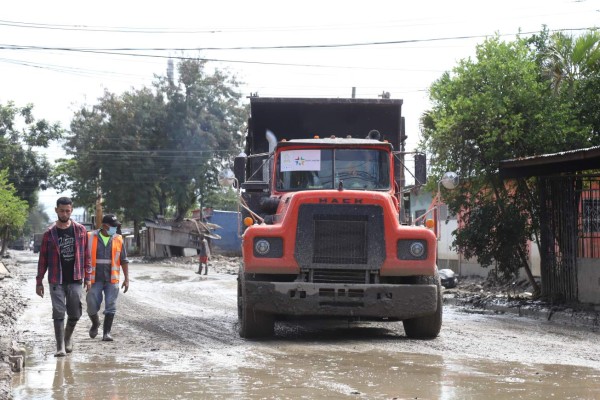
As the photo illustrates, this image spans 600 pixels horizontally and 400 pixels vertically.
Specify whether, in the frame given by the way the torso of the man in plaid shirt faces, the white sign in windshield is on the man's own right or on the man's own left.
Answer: on the man's own left

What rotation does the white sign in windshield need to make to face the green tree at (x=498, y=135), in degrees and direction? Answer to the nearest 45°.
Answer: approximately 135° to its left

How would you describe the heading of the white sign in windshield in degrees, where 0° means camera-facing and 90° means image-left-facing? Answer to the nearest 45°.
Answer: approximately 0°

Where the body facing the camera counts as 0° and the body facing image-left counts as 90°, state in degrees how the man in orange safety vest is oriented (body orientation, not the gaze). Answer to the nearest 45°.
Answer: approximately 0°

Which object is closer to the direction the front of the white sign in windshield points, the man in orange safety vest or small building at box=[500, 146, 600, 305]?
the man in orange safety vest

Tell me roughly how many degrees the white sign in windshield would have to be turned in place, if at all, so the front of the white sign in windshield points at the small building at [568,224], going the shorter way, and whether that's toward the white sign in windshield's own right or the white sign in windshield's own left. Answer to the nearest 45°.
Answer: approximately 135° to the white sign in windshield's own left
